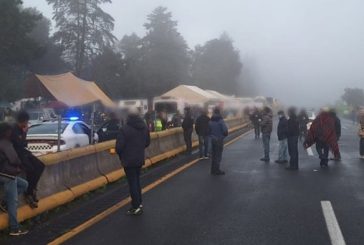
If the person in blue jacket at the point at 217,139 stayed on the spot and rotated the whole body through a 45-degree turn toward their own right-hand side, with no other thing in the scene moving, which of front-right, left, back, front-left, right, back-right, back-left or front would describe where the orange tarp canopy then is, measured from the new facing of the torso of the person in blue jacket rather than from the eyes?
back-left

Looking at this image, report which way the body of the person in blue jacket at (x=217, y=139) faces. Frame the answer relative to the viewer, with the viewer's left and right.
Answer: facing away from the viewer and to the right of the viewer

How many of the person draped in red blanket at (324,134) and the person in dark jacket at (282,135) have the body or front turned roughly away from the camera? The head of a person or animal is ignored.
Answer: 1

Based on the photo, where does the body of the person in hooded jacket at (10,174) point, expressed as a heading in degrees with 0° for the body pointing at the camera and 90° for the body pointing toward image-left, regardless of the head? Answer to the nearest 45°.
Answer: approximately 270°

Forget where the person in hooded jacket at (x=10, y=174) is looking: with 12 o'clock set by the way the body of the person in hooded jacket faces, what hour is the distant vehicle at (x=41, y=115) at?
The distant vehicle is roughly at 9 o'clock from the person in hooded jacket.
